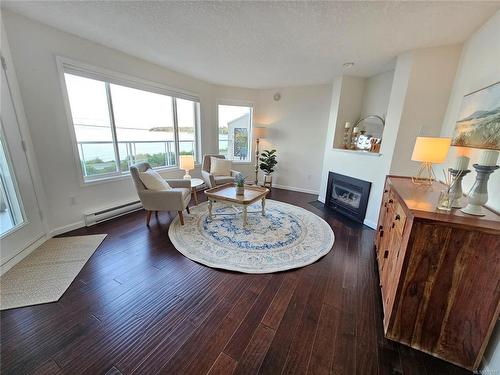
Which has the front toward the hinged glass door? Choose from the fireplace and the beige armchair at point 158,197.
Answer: the fireplace

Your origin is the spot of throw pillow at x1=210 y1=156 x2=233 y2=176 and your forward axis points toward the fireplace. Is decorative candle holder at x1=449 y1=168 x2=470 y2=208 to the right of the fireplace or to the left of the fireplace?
right

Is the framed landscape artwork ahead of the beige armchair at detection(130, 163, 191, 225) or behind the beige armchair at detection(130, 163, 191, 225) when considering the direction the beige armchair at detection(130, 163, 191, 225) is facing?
ahead

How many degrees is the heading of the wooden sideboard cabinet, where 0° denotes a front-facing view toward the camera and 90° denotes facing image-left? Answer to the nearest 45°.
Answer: approximately 90°

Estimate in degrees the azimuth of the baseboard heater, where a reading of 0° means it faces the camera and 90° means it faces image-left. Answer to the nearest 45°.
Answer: approximately 315°

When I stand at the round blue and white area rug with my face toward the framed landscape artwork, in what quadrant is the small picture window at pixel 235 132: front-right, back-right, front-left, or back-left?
back-left

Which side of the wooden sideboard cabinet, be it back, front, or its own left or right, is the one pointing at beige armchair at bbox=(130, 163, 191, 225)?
front

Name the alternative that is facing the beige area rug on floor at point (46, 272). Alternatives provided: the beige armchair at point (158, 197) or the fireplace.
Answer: the fireplace

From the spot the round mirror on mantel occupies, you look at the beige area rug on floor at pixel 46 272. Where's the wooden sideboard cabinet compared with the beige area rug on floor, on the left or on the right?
left

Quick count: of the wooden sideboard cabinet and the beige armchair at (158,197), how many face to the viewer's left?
1

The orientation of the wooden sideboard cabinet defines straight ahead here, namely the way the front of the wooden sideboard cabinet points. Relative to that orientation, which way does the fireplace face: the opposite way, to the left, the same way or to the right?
to the left

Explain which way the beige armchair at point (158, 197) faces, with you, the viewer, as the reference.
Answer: facing to the right of the viewer

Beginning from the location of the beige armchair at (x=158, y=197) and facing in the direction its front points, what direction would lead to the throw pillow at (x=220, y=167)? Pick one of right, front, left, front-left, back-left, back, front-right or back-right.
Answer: front-left

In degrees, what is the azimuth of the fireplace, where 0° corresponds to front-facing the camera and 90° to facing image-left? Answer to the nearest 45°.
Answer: approximately 45°

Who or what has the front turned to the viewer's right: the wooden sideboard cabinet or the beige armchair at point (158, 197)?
the beige armchair
